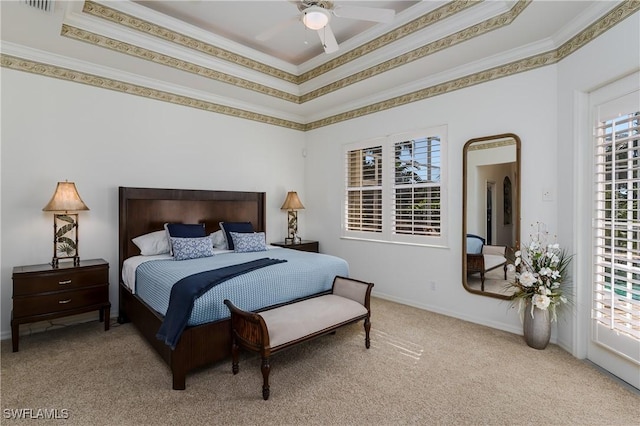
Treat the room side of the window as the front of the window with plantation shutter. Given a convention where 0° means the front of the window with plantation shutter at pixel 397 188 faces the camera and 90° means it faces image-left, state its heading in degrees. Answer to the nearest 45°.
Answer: approximately 45°

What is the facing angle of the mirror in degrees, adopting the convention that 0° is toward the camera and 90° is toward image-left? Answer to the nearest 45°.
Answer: approximately 45°

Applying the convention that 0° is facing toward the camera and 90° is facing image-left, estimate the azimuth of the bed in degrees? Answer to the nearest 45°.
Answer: approximately 315°

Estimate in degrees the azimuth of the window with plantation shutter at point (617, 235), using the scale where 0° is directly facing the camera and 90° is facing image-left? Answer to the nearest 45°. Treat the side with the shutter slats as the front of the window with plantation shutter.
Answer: approximately 45°

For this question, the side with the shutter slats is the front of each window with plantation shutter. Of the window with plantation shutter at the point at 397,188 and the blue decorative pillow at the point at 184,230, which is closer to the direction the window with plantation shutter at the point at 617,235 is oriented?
the blue decorative pillow

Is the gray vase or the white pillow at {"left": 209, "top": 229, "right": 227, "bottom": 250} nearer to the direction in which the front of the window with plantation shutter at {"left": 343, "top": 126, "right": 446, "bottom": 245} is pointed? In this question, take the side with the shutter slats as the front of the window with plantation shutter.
the white pillow
